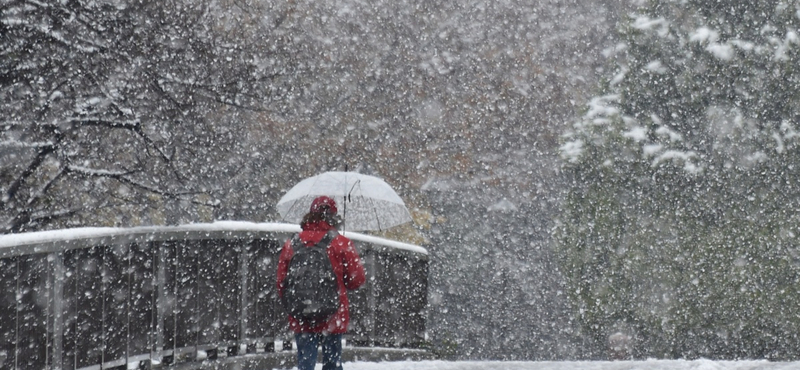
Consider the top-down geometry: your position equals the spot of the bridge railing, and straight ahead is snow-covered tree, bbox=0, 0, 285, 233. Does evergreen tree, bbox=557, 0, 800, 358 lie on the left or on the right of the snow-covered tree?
right

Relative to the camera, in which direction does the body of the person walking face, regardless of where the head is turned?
away from the camera

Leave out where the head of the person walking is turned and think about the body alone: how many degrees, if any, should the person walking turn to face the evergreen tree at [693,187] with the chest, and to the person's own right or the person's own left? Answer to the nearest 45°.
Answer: approximately 45° to the person's own right

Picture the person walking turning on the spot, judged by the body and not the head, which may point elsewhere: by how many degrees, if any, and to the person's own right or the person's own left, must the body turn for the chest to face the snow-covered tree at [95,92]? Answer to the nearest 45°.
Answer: approximately 45° to the person's own left
